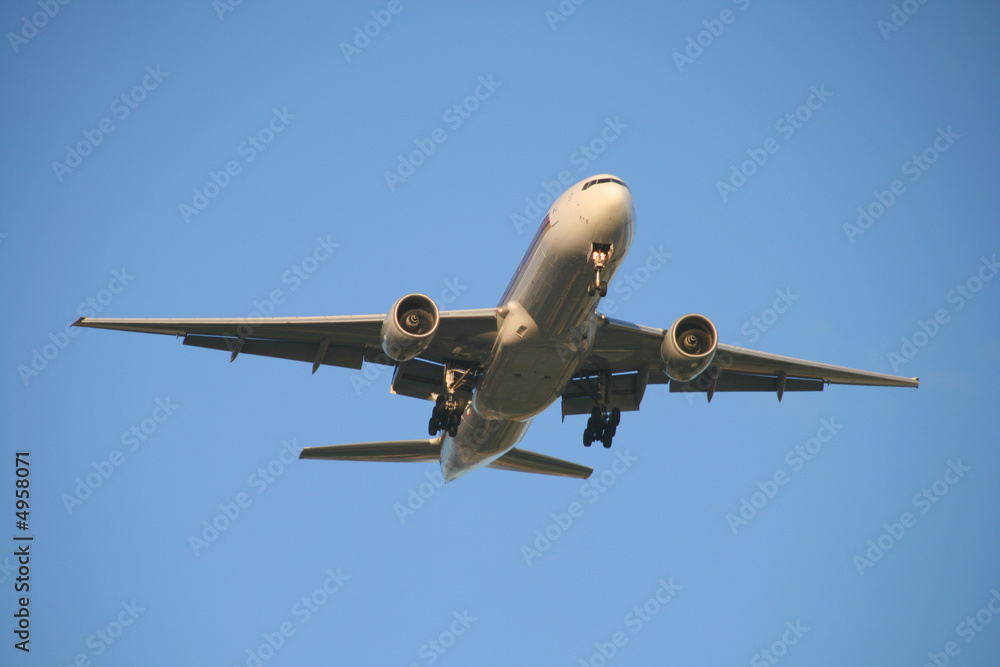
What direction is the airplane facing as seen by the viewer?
toward the camera
